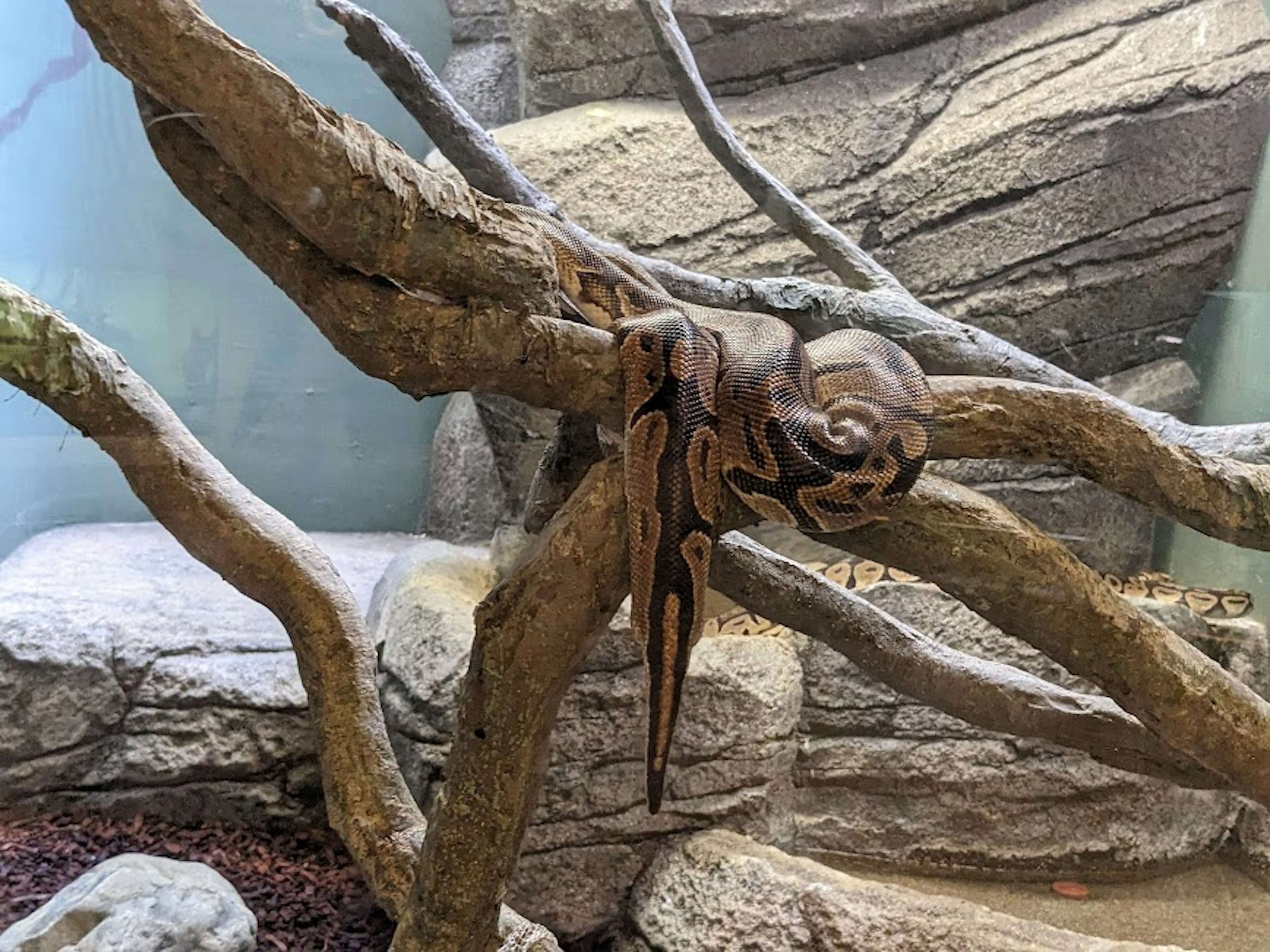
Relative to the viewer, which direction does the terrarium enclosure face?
toward the camera

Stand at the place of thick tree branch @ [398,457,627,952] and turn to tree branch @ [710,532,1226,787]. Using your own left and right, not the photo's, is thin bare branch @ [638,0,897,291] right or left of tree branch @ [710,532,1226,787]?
left
